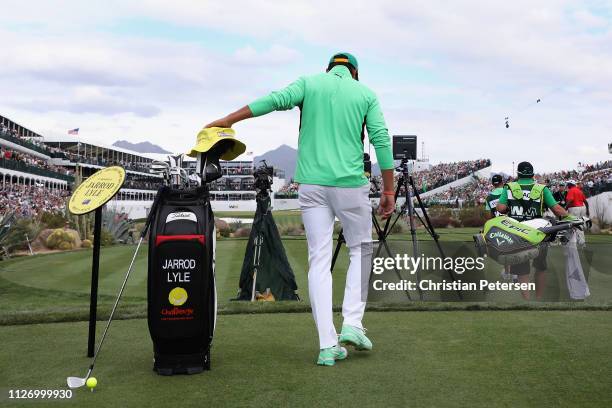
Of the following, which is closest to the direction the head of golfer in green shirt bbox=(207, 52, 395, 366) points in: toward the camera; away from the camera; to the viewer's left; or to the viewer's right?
away from the camera

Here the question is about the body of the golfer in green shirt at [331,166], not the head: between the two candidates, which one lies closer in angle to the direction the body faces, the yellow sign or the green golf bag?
the green golf bag

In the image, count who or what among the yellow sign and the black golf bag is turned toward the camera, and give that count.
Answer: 2

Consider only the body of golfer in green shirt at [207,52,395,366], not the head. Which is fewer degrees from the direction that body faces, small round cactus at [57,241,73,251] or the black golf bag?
the small round cactus

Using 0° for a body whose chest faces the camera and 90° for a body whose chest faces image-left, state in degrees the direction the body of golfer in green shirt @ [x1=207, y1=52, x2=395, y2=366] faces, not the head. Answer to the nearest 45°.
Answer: approximately 180°

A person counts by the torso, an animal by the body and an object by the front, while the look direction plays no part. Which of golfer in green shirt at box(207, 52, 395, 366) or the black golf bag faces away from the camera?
the golfer in green shirt

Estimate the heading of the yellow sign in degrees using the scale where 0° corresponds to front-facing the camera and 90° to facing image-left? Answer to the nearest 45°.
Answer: approximately 0°

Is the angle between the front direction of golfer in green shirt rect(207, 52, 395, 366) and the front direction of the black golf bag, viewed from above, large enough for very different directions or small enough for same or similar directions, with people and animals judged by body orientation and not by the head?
very different directions

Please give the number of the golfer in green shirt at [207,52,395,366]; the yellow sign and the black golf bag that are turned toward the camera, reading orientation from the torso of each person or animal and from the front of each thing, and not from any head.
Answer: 2

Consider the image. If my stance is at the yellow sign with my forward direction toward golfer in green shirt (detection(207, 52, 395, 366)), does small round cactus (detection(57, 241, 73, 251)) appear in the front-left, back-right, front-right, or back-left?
back-left

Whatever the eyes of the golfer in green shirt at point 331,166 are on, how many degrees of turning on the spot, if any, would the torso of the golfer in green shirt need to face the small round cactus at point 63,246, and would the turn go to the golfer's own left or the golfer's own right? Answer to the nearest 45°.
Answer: approximately 45° to the golfer's own left

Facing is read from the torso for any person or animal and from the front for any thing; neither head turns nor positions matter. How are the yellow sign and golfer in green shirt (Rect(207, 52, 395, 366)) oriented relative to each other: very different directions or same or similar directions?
very different directions

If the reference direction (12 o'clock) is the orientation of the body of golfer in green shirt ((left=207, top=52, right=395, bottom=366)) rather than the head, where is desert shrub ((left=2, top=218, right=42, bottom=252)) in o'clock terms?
The desert shrub is roughly at 11 o'clock from the golfer in green shirt.

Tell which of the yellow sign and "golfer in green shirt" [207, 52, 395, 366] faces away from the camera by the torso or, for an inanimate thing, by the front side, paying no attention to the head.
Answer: the golfer in green shirt
